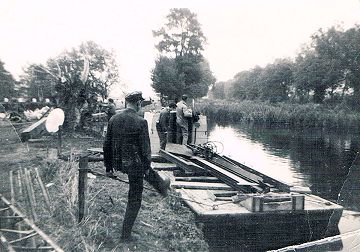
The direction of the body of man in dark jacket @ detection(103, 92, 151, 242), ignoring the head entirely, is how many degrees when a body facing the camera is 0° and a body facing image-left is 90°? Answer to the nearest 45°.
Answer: approximately 225°

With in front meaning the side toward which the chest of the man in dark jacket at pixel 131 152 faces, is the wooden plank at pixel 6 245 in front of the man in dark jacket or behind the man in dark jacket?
behind

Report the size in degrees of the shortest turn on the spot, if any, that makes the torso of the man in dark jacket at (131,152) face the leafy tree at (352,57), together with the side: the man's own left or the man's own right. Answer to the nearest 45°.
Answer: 0° — they already face it

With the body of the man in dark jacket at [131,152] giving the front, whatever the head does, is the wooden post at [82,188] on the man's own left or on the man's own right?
on the man's own left

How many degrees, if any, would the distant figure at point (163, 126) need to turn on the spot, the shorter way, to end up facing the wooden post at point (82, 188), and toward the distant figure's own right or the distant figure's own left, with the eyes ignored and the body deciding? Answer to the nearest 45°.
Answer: approximately 90° to the distant figure's own right
